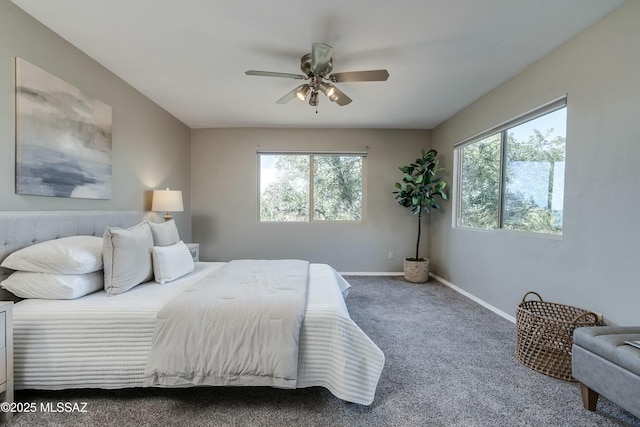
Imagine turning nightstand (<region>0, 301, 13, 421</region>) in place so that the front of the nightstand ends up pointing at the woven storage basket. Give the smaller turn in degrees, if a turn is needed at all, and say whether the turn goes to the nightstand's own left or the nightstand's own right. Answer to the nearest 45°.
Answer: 0° — it already faces it

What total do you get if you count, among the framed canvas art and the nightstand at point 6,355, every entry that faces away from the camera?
0

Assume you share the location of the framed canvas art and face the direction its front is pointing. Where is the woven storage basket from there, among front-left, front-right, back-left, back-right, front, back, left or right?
front

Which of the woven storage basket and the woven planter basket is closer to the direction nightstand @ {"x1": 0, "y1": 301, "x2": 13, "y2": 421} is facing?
the woven storage basket

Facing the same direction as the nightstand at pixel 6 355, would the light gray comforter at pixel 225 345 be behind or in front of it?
in front

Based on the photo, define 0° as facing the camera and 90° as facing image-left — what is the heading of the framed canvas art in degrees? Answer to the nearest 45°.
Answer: approximately 315°

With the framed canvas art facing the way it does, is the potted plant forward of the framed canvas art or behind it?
forward

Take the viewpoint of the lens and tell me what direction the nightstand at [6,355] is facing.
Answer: facing the viewer and to the right of the viewer

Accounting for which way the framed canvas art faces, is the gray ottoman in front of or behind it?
in front

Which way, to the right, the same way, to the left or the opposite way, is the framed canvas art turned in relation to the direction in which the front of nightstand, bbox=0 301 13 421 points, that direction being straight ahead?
the same way

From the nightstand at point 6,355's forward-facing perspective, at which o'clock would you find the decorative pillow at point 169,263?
The decorative pillow is roughly at 10 o'clock from the nightstand.

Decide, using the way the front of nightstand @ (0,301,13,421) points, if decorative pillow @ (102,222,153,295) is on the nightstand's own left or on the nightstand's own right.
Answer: on the nightstand's own left
